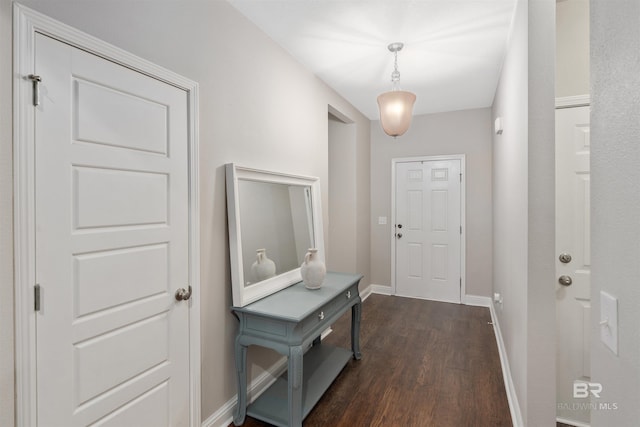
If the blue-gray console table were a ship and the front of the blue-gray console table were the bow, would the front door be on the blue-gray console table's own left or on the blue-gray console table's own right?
on the blue-gray console table's own left

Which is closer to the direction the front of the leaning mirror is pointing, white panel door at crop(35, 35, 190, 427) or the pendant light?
the pendant light

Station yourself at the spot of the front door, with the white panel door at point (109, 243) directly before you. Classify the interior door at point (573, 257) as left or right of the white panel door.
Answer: left

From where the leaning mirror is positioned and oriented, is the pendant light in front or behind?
in front

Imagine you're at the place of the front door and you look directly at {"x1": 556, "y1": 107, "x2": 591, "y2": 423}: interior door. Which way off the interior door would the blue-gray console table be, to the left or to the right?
right

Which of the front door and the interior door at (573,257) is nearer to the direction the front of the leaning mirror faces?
the interior door

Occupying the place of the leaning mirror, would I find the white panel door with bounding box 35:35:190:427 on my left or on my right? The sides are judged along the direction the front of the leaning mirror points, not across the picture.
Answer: on my right

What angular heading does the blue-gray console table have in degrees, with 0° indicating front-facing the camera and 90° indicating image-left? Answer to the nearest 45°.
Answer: approximately 315°

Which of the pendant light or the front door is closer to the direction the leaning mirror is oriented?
the pendant light

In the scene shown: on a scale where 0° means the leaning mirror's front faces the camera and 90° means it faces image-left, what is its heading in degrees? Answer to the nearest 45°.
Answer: approximately 315°
